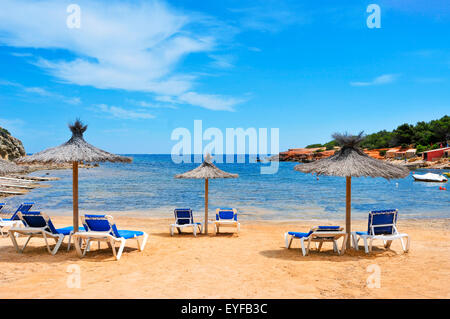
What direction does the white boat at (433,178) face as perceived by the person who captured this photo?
facing to the left of the viewer

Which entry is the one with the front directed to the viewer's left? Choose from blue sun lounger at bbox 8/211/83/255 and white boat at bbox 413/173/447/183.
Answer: the white boat

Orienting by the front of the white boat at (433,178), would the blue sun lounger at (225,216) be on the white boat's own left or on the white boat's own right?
on the white boat's own left

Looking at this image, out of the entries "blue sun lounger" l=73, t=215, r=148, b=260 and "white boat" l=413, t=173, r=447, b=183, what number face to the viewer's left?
1

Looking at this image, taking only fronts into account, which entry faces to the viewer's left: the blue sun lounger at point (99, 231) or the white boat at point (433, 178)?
the white boat

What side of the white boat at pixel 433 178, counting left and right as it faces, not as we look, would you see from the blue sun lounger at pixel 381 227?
left
